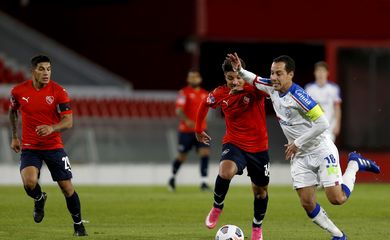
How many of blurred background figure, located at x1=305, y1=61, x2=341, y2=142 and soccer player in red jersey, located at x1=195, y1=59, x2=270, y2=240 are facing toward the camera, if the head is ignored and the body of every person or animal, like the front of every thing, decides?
2

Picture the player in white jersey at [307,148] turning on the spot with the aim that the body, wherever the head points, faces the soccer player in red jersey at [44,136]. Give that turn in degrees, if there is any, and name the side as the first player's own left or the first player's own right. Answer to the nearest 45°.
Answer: approximately 45° to the first player's own right

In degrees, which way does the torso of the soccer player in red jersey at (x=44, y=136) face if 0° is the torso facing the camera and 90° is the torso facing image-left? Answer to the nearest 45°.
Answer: approximately 0°

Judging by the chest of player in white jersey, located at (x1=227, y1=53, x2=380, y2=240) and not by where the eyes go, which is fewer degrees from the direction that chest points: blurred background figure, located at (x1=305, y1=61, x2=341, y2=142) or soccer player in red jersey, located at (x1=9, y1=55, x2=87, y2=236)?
the soccer player in red jersey

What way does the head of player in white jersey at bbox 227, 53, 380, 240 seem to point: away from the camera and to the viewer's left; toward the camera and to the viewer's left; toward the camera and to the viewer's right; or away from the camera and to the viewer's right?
toward the camera and to the viewer's left

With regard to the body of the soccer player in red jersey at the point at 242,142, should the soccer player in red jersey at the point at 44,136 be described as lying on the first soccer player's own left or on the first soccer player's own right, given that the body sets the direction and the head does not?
on the first soccer player's own right

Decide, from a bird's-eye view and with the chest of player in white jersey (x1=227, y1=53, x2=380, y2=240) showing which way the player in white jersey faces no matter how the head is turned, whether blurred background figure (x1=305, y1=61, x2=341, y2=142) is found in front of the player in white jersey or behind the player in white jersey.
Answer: behind

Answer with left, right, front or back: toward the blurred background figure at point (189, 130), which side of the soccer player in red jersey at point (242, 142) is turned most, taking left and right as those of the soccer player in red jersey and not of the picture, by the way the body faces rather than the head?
back
